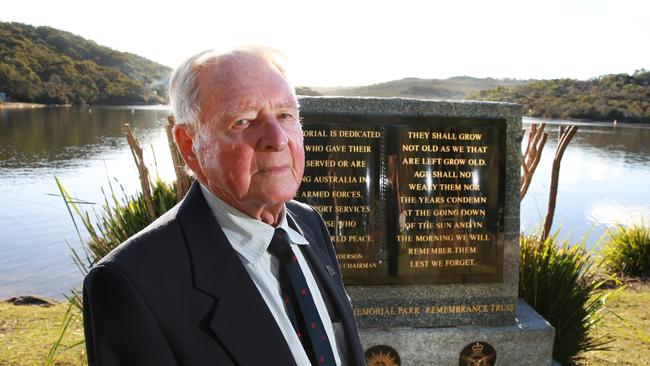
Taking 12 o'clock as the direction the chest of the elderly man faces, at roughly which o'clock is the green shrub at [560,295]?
The green shrub is roughly at 9 o'clock from the elderly man.

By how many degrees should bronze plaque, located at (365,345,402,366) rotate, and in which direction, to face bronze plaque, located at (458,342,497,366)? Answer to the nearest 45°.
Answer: approximately 90° to its left

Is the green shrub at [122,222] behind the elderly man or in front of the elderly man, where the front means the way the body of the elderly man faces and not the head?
behind

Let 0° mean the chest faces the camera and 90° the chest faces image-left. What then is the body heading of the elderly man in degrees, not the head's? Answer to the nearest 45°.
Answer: approximately 315°

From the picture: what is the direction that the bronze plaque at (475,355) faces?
toward the camera

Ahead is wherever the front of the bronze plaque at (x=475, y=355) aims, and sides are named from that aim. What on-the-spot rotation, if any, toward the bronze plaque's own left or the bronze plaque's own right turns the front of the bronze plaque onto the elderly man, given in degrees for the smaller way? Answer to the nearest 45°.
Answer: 0° — it already faces them

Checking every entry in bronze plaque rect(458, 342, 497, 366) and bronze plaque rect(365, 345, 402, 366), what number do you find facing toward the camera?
2

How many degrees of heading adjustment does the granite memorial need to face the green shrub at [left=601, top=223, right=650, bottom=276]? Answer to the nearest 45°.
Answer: approximately 135° to its left

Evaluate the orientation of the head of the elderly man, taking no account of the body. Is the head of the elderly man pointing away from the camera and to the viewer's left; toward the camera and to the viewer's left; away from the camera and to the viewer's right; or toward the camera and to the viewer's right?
toward the camera and to the viewer's right

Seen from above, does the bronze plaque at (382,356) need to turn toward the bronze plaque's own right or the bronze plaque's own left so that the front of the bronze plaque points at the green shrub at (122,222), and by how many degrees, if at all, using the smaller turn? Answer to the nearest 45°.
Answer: approximately 90° to the bronze plaque's own right

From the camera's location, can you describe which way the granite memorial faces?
facing the viewer
